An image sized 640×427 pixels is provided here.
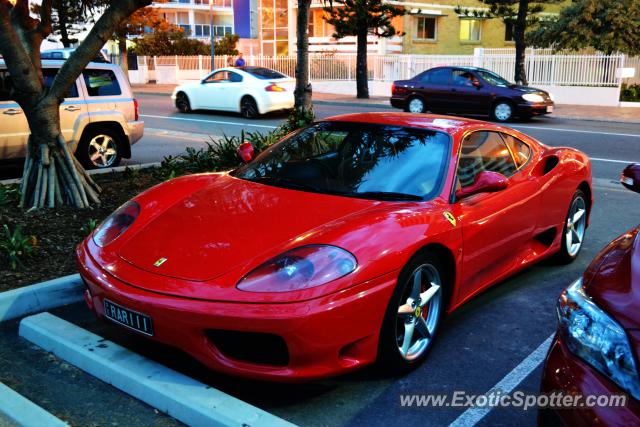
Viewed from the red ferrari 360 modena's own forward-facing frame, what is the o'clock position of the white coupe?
The white coupe is roughly at 4 o'clock from the red ferrari 360 modena.

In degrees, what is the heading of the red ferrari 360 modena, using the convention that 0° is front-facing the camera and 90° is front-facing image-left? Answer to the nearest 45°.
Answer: approximately 45°

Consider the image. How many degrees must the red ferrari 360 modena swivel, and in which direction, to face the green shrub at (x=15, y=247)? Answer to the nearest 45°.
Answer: approximately 90° to its right

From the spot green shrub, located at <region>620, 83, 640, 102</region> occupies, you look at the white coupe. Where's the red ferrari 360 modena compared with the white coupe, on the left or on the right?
left

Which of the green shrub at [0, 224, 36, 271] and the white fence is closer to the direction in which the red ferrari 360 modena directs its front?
the green shrub

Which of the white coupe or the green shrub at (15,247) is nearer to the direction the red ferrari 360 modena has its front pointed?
the green shrub

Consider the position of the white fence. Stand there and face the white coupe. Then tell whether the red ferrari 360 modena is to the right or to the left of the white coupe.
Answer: left

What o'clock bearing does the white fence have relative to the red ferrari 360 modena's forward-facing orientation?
The white fence is roughly at 5 o'clock from the red ferrari 360 modena.
